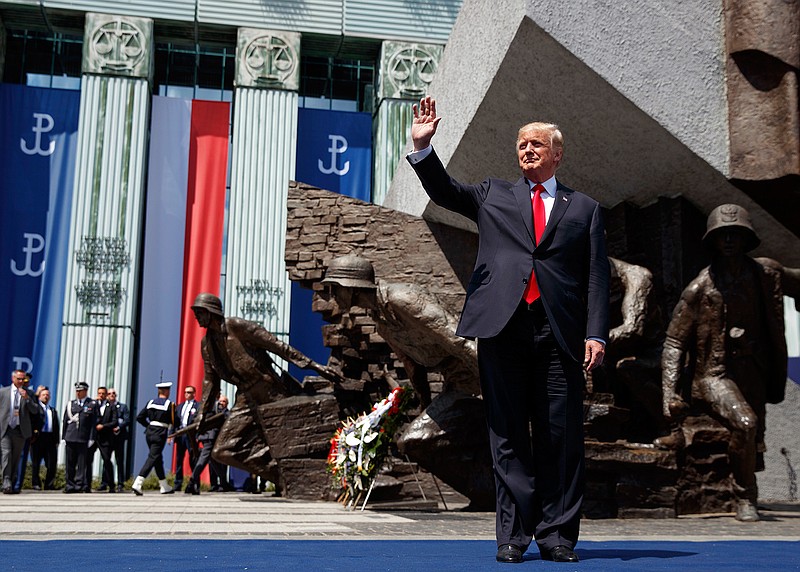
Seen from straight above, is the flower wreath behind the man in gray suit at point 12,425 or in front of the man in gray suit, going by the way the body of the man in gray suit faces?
in front

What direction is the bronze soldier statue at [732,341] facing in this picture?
toward the camera

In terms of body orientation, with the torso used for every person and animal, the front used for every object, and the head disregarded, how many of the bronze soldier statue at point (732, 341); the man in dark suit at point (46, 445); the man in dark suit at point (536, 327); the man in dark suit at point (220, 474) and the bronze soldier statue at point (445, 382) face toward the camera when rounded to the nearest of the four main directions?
4

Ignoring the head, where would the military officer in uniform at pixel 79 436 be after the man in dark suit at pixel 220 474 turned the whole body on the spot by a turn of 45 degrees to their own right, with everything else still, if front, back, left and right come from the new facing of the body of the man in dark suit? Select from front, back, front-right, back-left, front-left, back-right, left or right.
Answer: front

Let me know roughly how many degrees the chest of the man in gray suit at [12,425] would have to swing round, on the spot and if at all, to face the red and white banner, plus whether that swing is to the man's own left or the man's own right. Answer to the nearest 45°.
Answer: approximately 135° to the man's own left

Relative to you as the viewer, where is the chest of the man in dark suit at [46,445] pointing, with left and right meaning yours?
facing the viewer

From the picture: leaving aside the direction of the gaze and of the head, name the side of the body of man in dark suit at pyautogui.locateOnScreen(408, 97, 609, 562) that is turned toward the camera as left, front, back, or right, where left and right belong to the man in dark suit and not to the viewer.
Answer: front

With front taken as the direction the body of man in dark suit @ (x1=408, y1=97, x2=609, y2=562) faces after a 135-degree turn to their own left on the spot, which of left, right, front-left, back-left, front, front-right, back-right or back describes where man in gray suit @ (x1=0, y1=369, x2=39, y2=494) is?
left

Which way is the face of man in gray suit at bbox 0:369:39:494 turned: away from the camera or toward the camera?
toward the camera

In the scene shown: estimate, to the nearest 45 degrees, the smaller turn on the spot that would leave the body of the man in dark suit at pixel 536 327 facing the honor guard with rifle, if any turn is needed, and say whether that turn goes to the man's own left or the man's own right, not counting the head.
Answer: approximately 135° to the man's own right

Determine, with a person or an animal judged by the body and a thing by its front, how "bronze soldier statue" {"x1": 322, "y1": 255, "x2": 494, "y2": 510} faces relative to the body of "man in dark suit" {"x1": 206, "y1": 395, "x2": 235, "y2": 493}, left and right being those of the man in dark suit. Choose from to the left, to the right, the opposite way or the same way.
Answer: to the right

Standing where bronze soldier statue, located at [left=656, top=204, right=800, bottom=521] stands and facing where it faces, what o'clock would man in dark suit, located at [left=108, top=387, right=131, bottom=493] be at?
The man in dark suit is roughly at 4 o'clock from the bronze soldier statue.

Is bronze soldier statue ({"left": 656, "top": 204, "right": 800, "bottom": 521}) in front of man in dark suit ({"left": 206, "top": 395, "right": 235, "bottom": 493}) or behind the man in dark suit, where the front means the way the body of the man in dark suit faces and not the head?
in front

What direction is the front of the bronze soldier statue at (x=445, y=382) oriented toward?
to the viewer's left
